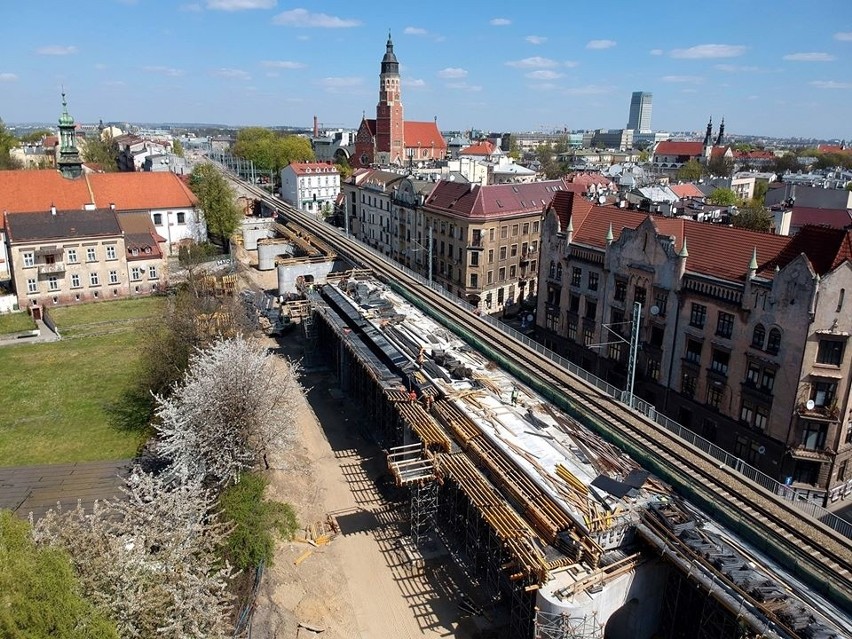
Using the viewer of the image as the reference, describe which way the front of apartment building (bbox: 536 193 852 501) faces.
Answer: facing the viewer and to the left of the viewer

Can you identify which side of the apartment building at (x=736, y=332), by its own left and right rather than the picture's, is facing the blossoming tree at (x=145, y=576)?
front

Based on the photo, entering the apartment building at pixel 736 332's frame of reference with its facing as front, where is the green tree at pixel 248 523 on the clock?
The green tree is roughly at 12 o'clock from the apartment building.

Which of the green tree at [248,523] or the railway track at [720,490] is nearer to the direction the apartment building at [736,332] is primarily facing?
the green tree
